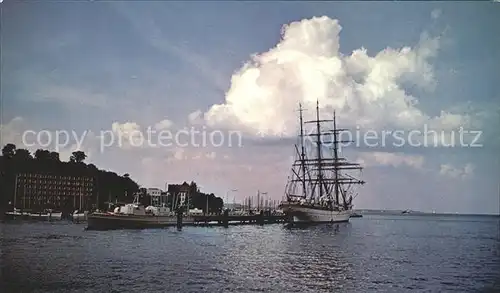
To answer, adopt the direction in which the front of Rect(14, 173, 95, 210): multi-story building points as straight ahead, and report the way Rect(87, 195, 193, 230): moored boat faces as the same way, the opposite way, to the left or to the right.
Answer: to the right

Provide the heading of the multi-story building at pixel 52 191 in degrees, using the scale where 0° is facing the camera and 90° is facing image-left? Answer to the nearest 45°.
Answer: approximately 0°

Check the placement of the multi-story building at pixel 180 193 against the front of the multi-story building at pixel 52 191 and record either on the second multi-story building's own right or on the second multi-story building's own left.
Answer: on the second multi-story building's own left

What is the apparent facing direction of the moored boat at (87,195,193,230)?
to the viewer's left

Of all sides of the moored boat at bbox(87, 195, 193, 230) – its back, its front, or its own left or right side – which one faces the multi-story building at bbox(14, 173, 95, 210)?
front

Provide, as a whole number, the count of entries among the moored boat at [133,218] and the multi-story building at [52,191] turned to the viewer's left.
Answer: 1
